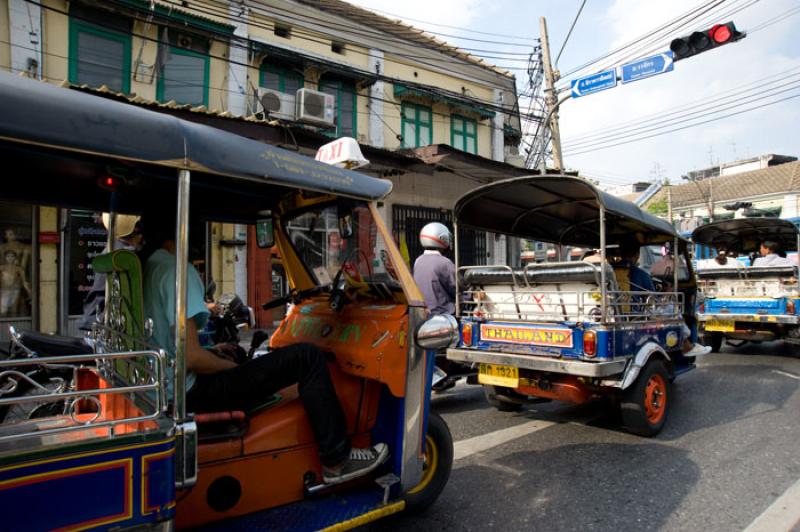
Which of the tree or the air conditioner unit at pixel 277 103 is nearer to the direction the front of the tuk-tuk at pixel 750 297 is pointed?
the tree

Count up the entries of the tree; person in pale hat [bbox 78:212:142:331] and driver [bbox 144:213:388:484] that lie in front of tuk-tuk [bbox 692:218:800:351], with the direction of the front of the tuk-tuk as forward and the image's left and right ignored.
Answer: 1

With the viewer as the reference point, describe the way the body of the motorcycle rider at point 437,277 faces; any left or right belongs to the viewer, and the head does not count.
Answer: facing away from the viewer and to the right of the viewer

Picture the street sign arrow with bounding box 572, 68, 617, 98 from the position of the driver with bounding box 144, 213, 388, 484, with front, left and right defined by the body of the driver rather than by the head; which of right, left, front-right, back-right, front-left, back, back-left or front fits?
front-left

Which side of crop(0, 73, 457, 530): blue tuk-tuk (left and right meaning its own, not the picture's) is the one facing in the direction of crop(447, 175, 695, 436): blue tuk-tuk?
front

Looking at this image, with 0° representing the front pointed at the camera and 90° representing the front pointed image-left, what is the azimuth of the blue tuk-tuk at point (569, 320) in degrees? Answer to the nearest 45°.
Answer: approximately 225°

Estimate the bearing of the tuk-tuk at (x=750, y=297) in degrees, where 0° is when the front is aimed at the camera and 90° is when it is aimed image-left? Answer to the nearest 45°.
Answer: approximately 180°

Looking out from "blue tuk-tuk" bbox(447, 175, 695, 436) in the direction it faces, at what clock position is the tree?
The tree is roughly at 11 o'clock from the blue tuk-tuk.

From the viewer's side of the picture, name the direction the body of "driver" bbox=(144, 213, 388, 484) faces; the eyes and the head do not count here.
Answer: to the viewer's right

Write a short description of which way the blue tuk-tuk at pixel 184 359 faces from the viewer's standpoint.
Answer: facing away from the viewer and to the right of the viewer

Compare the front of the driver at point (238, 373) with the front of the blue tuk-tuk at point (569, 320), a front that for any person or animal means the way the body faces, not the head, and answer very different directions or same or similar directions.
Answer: same or similar directions

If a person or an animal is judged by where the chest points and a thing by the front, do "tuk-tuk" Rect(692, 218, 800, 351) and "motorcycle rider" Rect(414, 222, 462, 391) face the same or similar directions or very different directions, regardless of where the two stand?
same or similar directions

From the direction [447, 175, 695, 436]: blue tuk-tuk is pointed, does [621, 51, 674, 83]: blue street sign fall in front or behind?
in front

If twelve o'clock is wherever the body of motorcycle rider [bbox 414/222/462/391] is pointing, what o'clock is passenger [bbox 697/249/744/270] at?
The passenger is roughly at 12 o'clock from the motorcycle rider.
